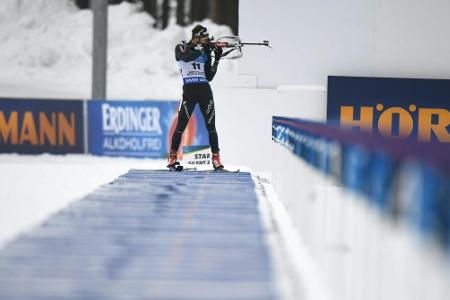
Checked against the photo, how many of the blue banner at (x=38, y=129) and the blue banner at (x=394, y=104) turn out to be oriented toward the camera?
2

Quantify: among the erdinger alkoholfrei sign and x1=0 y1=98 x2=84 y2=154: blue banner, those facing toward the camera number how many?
2

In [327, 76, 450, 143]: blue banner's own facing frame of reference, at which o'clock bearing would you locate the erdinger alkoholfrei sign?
The erdinger alkoholfrei sign is roughly at 3 o'clock from the blue banner.

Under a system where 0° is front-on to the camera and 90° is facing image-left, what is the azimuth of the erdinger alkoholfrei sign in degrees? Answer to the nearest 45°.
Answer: approximately 0°

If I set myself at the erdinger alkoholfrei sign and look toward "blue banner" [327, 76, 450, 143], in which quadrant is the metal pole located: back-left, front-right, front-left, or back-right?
back-left

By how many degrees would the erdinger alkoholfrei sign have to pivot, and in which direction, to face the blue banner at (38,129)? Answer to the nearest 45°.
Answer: approximately 90° to its right

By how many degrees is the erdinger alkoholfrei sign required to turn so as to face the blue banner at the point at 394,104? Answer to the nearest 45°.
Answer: approximately 45° to its left

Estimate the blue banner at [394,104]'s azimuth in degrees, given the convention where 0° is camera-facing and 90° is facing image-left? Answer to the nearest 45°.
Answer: approximately 0°

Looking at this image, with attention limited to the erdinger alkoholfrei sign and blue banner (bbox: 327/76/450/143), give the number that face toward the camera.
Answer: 2
